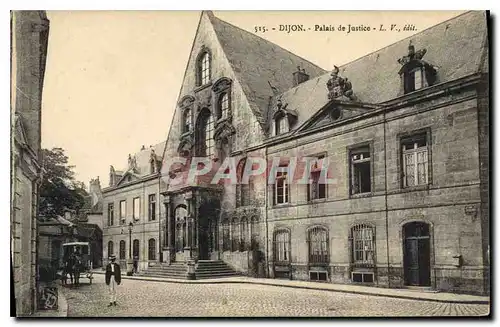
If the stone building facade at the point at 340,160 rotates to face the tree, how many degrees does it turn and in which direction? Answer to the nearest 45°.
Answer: approximately 45° to its right

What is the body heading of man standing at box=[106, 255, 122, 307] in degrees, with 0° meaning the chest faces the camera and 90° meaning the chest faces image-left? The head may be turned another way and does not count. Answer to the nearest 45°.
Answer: approximately 0°

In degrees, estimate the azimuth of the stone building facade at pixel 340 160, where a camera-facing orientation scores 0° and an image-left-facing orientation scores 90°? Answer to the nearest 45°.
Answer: approximately 45°

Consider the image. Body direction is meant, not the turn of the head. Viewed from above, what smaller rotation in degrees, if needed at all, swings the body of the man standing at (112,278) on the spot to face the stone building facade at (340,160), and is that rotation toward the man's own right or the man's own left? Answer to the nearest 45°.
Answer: approximately 90° to the man's own left

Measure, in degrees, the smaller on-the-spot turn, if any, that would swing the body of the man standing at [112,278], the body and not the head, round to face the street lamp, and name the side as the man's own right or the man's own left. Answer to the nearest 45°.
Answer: approximately 180°

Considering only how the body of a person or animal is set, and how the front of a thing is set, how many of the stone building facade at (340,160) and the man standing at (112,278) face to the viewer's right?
0

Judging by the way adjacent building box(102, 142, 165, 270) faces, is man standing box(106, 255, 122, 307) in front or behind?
in front

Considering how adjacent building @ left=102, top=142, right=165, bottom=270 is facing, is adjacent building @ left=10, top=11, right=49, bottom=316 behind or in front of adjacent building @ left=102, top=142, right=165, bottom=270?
in front
